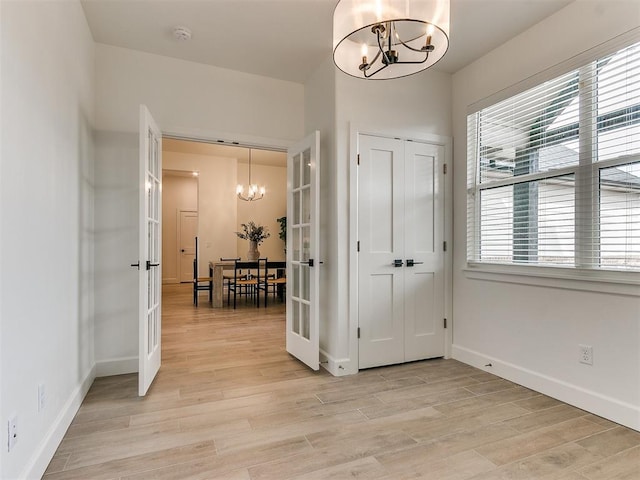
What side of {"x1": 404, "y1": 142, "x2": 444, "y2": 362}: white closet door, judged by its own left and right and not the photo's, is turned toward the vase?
back

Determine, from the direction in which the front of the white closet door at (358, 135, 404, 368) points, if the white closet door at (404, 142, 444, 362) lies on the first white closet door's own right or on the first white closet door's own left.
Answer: on the first white closet door's own left

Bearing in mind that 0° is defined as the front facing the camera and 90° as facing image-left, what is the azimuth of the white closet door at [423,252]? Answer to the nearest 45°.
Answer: approximately 315°

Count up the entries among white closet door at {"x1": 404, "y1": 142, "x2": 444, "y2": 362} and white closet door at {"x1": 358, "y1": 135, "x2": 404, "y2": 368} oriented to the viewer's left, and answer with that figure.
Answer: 0

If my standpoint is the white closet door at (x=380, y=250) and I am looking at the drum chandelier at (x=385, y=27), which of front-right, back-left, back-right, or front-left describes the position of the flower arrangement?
back-right

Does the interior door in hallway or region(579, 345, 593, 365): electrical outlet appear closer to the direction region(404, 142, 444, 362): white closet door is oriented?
the electrical outlet

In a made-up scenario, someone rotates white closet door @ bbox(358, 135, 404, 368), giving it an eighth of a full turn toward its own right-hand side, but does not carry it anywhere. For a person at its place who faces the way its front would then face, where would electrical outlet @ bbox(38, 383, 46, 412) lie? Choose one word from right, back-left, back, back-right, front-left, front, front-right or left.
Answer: front-right

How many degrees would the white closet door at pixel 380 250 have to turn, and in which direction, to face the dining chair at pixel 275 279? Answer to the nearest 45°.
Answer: approximately 180°

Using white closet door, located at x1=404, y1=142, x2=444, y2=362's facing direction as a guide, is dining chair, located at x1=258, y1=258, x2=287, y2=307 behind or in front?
behind

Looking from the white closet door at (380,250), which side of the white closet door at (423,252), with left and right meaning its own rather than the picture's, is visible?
right

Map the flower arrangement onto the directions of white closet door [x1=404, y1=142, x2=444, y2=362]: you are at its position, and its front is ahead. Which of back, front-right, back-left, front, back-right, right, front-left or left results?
back

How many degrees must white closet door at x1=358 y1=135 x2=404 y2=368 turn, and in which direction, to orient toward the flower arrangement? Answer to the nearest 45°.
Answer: approximately 180°

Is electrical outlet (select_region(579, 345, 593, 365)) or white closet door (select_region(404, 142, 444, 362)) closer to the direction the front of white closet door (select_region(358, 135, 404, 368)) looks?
the electrical outlet

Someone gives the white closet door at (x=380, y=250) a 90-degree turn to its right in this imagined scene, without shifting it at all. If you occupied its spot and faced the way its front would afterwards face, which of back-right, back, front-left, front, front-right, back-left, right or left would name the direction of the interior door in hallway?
right

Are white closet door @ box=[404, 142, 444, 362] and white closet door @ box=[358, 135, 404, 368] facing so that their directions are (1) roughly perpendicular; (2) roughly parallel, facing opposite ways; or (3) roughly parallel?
roughly parallel

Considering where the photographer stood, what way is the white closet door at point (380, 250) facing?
facing the viewer and to the right of the viewer
